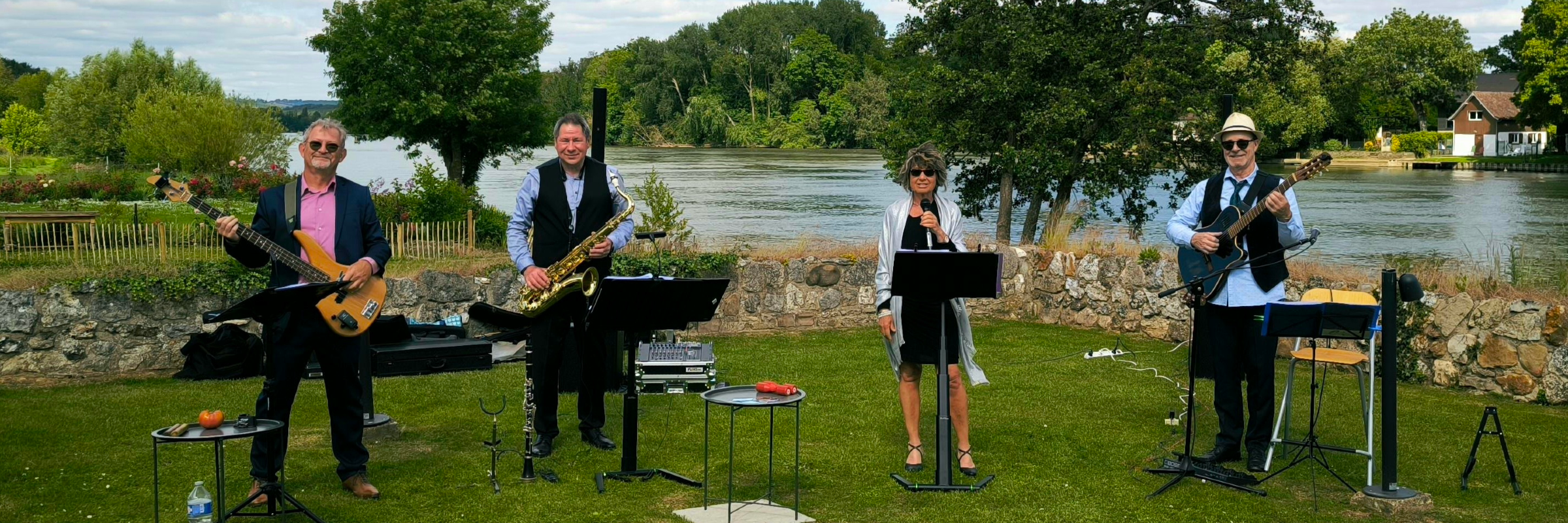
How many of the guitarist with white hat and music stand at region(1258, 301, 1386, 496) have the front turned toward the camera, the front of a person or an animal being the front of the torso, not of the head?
1

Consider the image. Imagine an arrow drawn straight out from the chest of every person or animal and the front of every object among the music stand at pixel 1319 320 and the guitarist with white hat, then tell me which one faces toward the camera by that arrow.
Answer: the guitarist with white hat

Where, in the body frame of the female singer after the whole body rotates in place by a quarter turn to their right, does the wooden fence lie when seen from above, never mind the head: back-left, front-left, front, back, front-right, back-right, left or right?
front-right

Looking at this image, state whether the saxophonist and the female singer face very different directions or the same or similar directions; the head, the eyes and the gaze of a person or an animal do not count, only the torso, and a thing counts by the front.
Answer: same or similar directions

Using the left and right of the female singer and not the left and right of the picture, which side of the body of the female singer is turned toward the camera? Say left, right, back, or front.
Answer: front

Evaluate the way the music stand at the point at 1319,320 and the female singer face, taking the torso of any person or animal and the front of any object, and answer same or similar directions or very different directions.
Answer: very different directions

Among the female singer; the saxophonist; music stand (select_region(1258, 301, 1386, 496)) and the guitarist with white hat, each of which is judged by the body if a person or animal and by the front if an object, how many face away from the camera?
1

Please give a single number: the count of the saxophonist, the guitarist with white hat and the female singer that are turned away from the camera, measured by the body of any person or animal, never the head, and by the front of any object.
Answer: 0

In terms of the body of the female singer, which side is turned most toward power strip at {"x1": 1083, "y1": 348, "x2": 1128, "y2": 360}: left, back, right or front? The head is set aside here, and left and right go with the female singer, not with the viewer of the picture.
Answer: back

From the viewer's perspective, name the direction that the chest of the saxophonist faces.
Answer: toward the camera

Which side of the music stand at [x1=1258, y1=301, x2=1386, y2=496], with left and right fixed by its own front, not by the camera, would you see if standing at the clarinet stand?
left

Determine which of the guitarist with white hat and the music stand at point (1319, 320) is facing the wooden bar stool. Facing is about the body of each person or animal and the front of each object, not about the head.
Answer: the music stand

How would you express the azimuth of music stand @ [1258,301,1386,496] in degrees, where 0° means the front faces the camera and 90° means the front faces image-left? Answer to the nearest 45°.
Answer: approximately 180°

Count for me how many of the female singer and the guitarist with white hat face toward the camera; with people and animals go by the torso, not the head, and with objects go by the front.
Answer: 2

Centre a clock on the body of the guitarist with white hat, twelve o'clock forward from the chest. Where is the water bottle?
The water bottle is roughly at 2 o'clock from the guitarist with white hat.

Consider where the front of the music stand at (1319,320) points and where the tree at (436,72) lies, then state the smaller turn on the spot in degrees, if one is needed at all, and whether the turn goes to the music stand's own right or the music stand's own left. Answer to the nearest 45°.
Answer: approximately 45° to the music stand's own left
